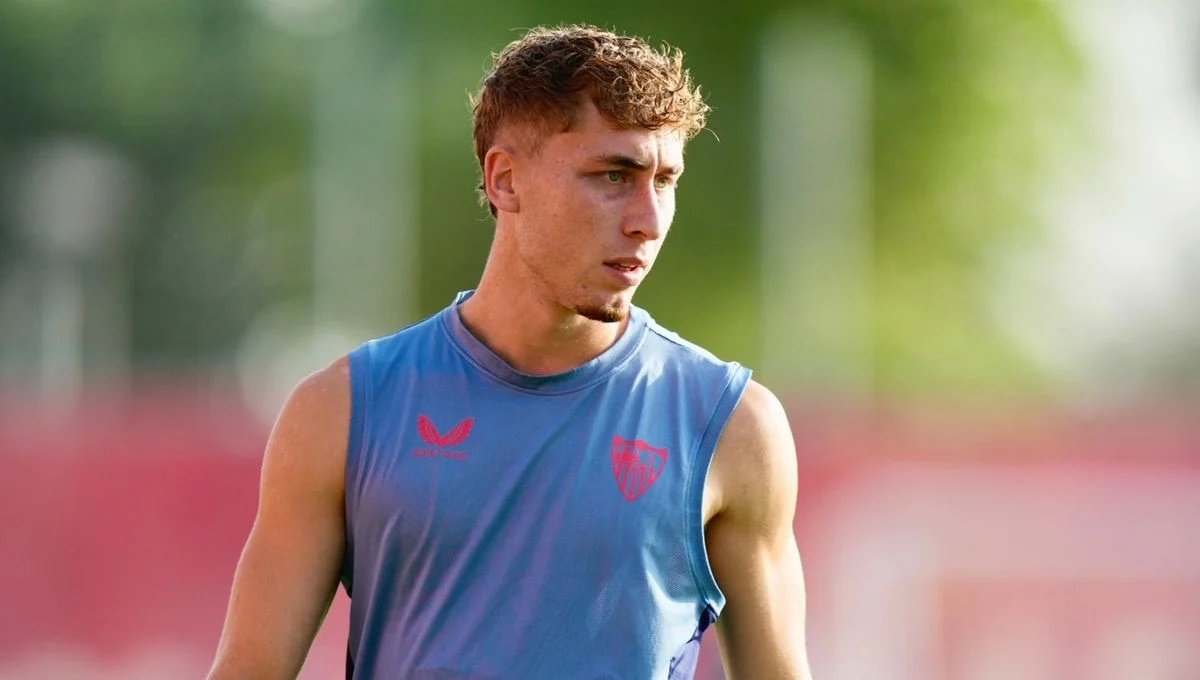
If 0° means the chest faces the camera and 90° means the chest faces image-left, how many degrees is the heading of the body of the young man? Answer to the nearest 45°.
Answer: approximately 0°
